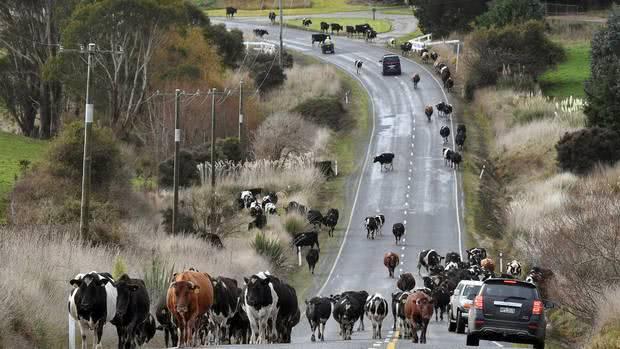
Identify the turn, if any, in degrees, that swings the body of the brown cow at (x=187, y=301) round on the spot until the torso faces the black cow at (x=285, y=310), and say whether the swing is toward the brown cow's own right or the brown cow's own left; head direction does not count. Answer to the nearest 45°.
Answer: approximately 135° to the brown cow's own left

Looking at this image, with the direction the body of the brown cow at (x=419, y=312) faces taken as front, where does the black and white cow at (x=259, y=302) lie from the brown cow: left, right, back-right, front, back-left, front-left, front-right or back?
front-right

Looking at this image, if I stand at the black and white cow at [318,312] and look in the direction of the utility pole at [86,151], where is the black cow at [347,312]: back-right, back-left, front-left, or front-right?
back-right

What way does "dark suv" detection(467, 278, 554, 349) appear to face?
away from the camera

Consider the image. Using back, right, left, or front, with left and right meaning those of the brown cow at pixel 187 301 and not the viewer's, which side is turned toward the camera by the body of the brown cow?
front

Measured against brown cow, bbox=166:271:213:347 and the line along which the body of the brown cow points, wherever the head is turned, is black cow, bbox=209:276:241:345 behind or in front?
behind

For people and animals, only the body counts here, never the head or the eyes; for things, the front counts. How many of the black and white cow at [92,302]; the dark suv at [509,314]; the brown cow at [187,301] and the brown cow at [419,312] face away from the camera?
1

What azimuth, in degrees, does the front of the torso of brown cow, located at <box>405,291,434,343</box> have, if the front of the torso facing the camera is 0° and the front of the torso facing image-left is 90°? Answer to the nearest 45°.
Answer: approximately 0°
